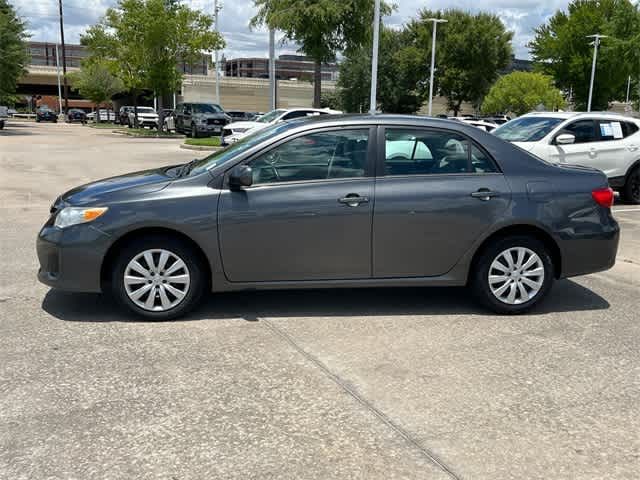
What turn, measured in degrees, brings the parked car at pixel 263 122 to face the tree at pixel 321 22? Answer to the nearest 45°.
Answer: approximately 135° to its right

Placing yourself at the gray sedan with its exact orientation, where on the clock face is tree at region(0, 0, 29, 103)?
The tree is roughly at 2 o'clock from the gray sedan.

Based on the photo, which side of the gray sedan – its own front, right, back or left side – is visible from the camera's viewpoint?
left

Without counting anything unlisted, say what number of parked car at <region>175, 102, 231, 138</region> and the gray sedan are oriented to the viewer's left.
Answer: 1

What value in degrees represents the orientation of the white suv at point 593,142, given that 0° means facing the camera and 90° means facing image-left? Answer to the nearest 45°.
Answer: approximately 45°

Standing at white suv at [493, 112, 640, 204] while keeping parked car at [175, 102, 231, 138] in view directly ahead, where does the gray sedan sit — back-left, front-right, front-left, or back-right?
back-left

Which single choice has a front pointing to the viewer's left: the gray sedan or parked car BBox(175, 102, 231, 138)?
the gray sedan

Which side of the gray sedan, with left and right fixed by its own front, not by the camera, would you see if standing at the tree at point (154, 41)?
right

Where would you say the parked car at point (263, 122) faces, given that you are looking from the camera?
facing the viewer and to the left of the viewer

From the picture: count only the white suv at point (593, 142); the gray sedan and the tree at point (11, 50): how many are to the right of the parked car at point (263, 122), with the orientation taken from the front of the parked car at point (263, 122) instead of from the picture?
1

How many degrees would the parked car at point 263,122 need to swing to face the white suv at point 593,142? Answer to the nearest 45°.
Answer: approximately 90° to its left

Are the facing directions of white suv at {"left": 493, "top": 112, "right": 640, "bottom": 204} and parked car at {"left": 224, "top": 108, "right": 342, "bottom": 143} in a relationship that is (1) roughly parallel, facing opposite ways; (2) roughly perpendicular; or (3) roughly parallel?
roughly parallel

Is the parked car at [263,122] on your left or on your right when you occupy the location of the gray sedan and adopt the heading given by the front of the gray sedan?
on your right
